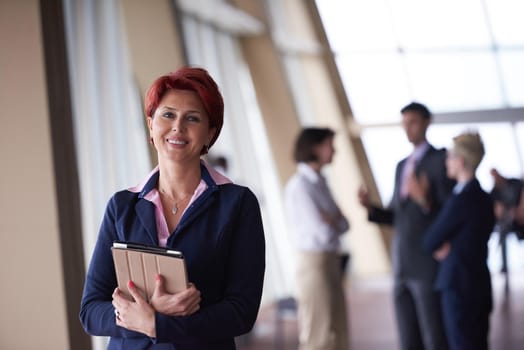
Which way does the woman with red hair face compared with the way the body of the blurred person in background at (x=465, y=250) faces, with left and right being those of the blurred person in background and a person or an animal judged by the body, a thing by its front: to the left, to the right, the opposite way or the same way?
to the left

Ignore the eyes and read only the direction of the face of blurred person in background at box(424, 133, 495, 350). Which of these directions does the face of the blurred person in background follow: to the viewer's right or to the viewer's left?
to the viewer's left

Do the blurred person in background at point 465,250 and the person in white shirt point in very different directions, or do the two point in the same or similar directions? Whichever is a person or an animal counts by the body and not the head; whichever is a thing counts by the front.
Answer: very different directions

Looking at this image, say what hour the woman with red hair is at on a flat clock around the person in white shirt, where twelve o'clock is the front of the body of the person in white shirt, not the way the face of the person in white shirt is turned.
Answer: The woman with red hair is roughly at 3 o'clock from the person in white shirt.

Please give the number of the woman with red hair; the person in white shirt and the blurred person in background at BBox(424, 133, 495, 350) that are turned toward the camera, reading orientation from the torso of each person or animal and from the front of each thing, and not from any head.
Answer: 1

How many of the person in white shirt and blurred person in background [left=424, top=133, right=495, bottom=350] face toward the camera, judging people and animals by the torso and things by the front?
0

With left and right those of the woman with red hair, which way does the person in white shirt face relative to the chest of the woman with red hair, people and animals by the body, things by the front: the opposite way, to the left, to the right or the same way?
to the left

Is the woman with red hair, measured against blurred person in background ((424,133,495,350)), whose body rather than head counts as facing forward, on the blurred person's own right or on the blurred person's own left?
on the blurred person's own left

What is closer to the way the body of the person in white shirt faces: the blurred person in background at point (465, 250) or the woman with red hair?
the blurred person in background

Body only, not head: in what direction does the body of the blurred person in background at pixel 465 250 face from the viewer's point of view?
to the viewer's left

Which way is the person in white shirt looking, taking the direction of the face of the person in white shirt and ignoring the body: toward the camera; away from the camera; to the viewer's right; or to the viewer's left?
to the viewer's right

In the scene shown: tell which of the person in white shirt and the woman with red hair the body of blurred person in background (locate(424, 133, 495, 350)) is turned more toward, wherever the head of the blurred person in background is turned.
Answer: the person in white shirt

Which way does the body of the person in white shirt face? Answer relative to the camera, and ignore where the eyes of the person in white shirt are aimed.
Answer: to the viewer's right
